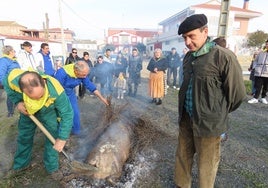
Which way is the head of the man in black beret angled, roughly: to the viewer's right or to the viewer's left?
to the viewer's left

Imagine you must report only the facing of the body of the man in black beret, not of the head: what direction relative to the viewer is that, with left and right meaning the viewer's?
facing the viewer and to the left of the viewer

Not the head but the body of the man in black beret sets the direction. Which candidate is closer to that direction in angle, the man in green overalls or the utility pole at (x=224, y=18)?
the man in green overalls

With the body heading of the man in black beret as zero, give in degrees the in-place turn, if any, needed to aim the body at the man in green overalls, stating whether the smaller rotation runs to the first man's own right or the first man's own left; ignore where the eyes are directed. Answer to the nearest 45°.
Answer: approximately 45° to the first man's own right

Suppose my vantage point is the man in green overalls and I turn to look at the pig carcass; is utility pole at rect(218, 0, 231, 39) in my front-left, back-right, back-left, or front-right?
front-left
